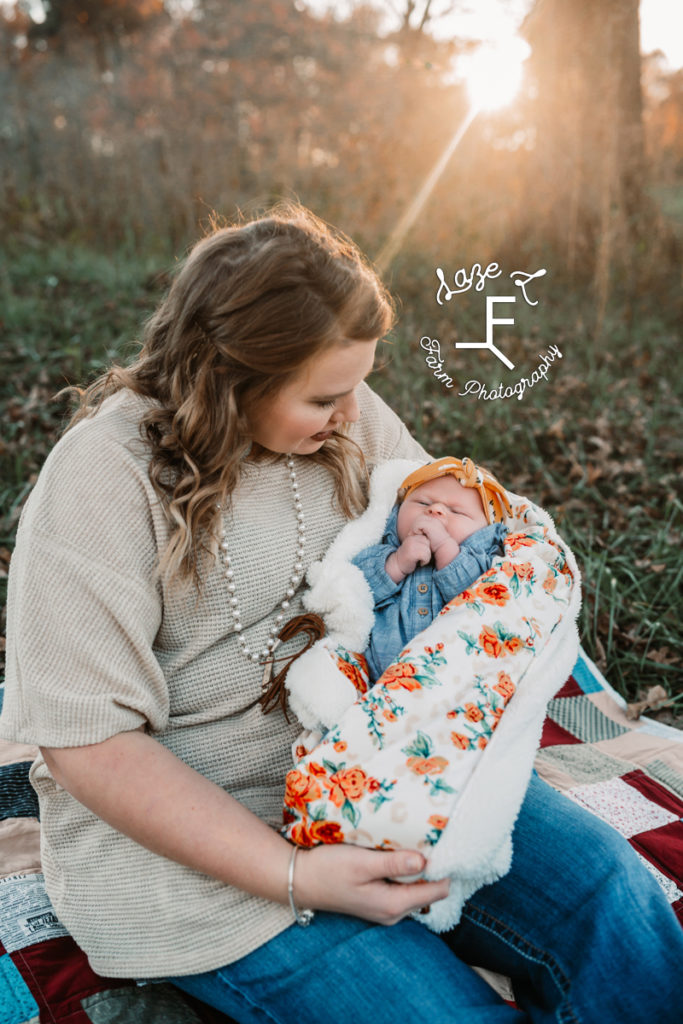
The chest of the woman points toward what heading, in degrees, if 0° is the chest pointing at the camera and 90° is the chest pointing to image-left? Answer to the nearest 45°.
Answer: approximately 315°

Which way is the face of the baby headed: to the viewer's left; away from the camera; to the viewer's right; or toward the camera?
toward the camera
